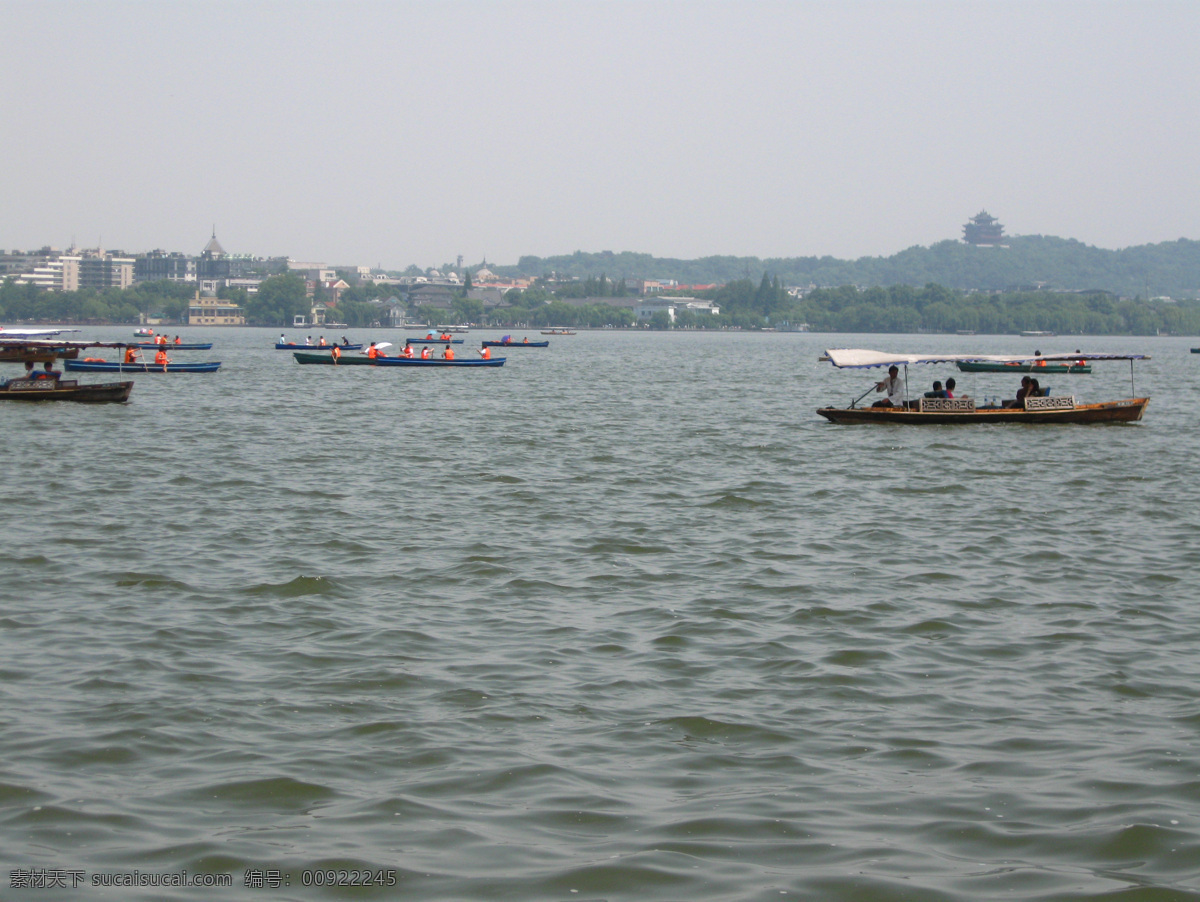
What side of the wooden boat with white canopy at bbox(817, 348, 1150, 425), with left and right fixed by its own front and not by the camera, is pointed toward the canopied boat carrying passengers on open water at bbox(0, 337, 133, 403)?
back

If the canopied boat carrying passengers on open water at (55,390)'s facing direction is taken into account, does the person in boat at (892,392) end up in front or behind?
in front

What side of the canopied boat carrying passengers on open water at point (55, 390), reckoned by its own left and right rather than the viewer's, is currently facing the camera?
right

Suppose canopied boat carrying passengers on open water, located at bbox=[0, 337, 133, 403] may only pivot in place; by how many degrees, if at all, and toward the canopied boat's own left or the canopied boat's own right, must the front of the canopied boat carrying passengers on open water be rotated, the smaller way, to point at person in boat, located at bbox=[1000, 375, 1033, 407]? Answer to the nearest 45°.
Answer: approximately 45° to the canopied boat's own right

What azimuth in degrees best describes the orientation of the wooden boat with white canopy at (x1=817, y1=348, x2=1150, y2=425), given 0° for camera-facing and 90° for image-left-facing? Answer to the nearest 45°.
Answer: approximately 270°

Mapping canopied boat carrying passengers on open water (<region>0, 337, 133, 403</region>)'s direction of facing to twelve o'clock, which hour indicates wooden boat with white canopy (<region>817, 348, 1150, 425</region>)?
The wooden boat with white canopy is roughly at 1 o'clock from the canopied boat carrying passengers on open water.

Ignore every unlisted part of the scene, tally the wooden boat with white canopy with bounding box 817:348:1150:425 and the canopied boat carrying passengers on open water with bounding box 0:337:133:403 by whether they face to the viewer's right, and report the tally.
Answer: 2
